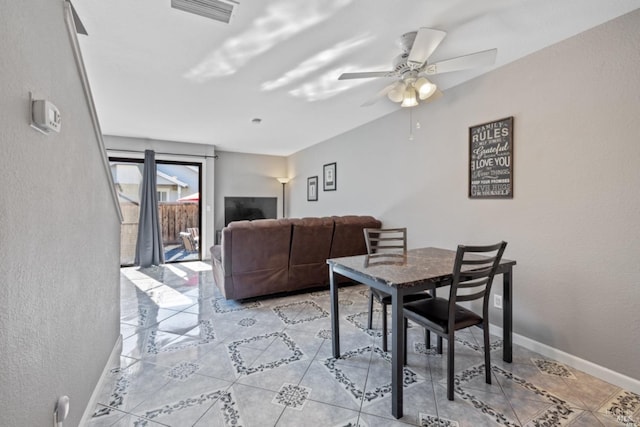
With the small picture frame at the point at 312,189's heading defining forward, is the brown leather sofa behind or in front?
in front

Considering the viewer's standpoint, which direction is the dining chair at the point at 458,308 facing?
facing away from the viewer and to the left of the viewer

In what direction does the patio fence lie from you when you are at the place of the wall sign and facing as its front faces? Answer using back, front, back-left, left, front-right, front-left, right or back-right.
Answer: front-right

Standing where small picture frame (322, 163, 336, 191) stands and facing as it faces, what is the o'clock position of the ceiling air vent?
The ceiling air vent is roughly at 11 o'clock from the small picture frame.

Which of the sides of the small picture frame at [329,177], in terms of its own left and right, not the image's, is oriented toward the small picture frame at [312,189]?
right

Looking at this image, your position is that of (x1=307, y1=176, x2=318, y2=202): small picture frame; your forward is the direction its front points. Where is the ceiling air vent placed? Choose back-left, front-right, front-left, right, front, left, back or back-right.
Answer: front-left

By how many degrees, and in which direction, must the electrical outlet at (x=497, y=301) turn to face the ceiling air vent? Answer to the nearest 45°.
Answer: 0° — it already faces it

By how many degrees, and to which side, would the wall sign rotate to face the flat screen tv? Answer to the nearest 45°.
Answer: approximately 45° to its right

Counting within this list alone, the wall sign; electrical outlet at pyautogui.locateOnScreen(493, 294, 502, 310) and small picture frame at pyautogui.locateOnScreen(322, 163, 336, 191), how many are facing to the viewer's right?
0

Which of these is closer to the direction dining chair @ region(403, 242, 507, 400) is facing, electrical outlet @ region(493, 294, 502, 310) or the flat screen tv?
the flat screen tv

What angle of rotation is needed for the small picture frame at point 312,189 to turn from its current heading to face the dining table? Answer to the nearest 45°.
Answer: approximately 45° to its left

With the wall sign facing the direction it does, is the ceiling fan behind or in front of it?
in front

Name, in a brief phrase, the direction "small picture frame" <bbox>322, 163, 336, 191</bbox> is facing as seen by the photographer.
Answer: facing the viewer and to the left of the viewer
